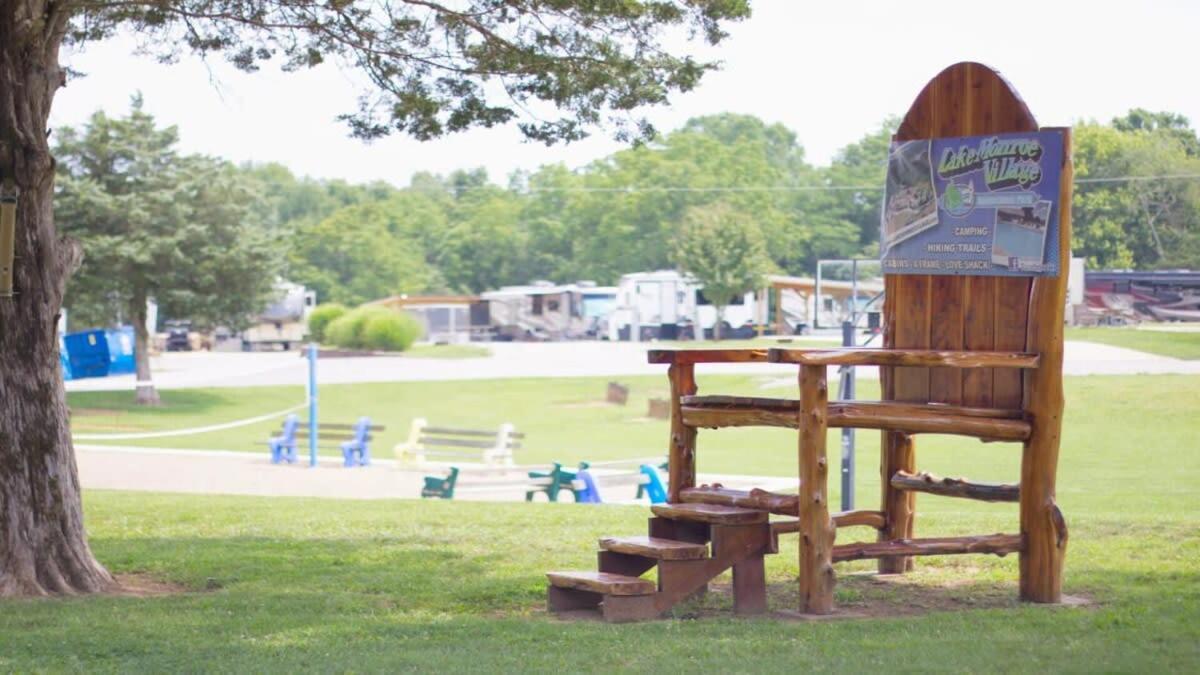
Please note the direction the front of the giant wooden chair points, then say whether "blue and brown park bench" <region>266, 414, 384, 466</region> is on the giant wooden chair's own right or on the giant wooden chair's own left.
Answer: on the giant wooden chair's own right

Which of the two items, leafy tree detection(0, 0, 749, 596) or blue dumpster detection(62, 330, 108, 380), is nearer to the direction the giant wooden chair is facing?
the leafy tree

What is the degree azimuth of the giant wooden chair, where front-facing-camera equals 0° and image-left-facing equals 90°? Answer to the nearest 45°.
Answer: approximately 45°

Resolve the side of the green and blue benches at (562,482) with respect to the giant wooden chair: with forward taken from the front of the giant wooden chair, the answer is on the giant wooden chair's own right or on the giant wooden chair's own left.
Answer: on the giant wooden chair's own right

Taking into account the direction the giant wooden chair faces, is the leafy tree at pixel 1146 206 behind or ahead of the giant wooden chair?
behind

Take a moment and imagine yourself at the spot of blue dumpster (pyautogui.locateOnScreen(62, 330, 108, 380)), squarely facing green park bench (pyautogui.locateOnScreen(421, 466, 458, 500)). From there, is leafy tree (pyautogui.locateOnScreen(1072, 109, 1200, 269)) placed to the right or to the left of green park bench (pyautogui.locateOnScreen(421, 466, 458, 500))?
left

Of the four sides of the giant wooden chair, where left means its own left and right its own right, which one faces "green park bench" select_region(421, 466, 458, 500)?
right

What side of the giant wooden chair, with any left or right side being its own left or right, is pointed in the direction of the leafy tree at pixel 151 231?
right

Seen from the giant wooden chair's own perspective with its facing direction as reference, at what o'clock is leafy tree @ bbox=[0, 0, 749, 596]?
The leafy tree is roughly at 2 o'clock from the giant wooden chair.

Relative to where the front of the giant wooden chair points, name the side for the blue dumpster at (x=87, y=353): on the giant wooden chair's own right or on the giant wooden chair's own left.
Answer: on the giant wooden chair's own right
